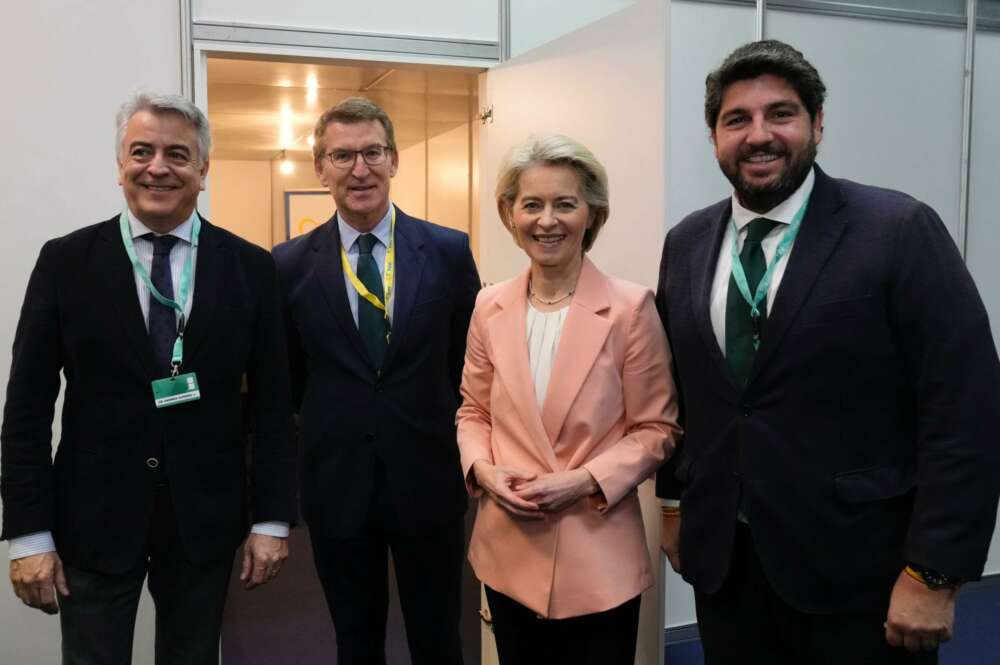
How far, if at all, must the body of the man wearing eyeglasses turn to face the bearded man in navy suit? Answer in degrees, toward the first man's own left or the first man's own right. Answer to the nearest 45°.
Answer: approximately 45° to the first man's own left

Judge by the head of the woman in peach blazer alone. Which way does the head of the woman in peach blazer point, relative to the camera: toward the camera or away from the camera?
toward the camera

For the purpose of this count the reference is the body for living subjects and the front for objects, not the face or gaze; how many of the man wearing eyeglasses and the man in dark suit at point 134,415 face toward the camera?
2

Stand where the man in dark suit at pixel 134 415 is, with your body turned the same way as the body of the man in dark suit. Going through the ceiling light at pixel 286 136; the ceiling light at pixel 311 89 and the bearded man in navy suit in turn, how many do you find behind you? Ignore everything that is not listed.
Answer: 2

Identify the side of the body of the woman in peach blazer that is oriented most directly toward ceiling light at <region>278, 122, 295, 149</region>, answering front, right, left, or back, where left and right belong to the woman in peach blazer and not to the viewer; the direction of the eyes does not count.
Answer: back

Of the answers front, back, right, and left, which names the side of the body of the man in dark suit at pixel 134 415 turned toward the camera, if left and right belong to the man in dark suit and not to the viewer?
front

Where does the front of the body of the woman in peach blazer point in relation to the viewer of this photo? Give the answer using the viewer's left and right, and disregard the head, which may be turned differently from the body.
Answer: facing the viewer

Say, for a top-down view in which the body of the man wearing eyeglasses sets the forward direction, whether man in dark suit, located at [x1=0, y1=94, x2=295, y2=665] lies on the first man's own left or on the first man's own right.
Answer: on the first man's own right

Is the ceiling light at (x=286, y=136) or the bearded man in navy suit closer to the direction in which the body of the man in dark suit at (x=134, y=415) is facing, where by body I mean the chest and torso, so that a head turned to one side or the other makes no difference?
the bearded man in navy suit

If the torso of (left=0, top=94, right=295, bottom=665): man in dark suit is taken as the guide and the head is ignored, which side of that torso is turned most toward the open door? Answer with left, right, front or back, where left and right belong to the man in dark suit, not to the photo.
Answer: left

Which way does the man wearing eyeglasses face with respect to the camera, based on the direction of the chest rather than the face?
toward the camera

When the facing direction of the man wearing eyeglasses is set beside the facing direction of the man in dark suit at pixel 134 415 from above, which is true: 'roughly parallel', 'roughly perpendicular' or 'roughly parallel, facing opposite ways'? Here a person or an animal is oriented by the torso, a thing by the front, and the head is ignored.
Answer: roughly parallel

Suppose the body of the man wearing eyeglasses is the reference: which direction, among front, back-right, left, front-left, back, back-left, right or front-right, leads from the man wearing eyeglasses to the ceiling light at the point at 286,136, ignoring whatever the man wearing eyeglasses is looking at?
back

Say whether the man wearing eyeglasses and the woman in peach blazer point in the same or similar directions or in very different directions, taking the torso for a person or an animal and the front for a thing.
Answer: same or similar directions

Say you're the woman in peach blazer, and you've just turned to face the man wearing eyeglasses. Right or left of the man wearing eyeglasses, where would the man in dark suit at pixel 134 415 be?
left

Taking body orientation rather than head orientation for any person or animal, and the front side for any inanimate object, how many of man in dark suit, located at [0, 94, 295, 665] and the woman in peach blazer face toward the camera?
2

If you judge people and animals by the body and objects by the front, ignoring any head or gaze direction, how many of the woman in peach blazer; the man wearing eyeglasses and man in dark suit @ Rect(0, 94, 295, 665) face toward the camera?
3

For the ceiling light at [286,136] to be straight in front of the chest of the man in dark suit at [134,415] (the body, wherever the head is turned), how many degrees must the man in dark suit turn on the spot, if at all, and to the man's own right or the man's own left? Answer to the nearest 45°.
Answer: approximately 180°

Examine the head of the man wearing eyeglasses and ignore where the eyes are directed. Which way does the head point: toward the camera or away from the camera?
toward the camera

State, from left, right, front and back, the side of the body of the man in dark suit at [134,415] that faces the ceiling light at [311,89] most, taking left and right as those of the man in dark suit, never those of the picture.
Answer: back
